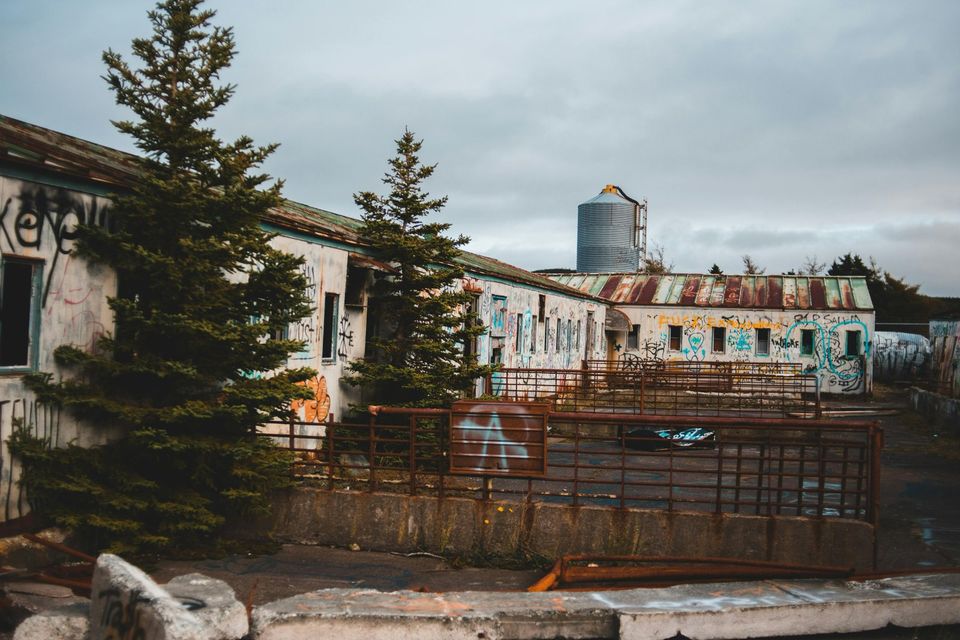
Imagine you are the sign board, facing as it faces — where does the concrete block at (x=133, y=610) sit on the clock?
The concrete block is roughly at 1 o'clock from the sign board.

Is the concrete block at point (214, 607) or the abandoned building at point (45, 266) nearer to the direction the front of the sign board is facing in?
the concrete block

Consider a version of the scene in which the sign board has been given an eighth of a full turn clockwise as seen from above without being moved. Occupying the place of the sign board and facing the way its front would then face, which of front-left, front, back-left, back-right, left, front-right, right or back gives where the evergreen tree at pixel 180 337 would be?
front-right

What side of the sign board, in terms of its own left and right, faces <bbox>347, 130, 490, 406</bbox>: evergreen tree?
back

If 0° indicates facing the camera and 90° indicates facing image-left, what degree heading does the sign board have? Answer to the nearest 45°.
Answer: approximately 0°

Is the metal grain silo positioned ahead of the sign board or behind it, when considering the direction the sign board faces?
behind

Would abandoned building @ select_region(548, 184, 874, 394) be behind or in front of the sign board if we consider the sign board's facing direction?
behind

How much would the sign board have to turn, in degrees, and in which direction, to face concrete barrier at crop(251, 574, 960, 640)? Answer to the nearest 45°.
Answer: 0° — it already faces it

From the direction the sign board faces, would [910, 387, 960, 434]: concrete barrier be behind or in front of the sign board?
behind

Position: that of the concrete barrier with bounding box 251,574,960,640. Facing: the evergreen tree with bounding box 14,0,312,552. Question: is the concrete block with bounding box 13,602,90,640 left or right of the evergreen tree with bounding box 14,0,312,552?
left

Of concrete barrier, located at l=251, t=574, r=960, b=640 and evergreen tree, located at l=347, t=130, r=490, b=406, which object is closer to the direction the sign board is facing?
the concrete barrier
